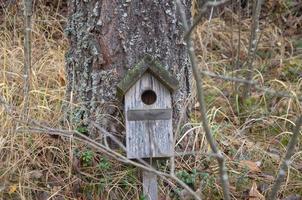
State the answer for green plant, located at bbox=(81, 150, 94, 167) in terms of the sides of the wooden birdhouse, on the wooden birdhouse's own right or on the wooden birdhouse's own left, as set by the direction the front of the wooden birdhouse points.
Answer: on the wooden birdhouse's own right

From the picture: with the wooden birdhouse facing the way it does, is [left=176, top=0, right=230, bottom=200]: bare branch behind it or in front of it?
in front

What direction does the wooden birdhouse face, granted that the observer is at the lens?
facing the viewer

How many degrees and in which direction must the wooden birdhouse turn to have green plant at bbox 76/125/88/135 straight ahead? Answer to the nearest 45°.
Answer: approximately 135° to its right
